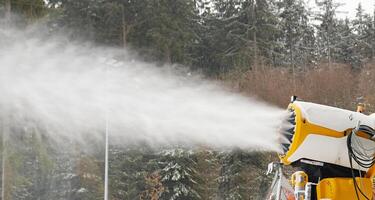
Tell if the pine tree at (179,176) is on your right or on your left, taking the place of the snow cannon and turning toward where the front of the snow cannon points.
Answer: on your right

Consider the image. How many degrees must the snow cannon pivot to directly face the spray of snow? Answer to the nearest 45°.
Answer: approximately 45° to its right

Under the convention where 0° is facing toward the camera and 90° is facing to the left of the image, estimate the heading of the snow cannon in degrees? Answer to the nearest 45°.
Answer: approximately 90°
